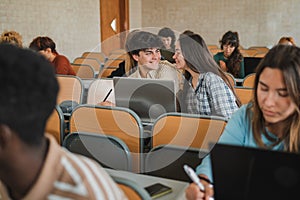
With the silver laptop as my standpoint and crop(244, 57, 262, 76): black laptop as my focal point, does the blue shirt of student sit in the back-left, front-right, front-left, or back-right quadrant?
back-right

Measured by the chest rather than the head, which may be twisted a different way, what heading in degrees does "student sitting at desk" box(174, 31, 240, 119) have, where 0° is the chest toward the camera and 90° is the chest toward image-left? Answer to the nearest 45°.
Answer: approximately 45°

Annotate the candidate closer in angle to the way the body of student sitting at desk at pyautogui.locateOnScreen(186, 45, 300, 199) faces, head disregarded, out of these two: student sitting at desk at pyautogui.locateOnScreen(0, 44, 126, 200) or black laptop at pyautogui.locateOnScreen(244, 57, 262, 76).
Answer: the student sitting at desk

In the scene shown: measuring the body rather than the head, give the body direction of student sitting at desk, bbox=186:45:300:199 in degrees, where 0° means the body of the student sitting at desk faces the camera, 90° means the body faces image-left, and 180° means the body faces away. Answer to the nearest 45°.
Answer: approximately 45°

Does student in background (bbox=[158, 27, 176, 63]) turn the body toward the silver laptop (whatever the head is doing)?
yes

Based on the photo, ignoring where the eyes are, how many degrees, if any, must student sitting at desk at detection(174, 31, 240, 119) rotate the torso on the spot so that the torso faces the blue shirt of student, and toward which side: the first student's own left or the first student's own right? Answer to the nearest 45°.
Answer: approximately 45° to the first student's own left

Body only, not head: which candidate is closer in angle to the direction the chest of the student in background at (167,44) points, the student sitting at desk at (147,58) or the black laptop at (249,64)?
the student sitting at desk

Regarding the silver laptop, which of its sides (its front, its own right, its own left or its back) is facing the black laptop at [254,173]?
back

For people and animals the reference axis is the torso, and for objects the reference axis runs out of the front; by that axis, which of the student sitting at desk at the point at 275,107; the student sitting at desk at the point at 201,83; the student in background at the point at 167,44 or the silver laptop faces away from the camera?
the silver laptop

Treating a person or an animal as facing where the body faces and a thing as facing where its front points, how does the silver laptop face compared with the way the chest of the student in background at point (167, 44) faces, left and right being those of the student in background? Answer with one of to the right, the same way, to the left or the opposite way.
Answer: the opposite way

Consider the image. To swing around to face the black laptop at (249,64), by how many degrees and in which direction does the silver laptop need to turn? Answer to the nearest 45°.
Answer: approximately 45° to its right

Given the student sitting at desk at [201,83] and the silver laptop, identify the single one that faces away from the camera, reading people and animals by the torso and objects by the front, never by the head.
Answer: the silver laptop

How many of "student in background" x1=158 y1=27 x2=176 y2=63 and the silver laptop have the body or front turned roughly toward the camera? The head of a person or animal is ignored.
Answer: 1
